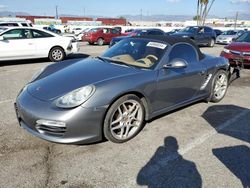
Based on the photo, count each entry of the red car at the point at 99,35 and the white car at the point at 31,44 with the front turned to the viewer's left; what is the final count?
1

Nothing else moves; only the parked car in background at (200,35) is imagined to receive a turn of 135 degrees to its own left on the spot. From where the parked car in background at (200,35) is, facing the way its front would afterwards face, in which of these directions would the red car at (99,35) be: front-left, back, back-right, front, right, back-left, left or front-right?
back

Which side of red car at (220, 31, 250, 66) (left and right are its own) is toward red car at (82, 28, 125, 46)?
right

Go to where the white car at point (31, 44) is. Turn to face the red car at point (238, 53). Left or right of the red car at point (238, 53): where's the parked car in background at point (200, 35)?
left

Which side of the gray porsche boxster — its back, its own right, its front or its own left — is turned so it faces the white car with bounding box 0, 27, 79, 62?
right

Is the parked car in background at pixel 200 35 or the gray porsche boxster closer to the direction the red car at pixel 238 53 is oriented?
the gray porsche boxster

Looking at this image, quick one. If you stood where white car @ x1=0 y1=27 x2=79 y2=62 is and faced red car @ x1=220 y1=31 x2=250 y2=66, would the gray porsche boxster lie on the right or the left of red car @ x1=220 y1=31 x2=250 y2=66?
right

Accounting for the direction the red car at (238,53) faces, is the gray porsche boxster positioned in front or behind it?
in front
